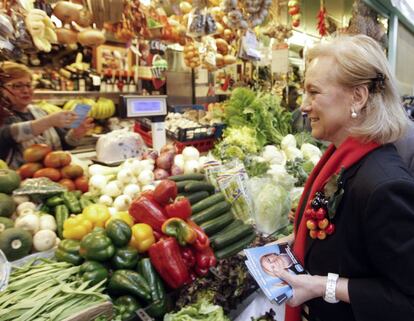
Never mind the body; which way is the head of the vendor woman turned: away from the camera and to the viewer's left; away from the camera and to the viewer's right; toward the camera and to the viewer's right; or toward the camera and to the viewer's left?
toward the camera and to the viewer's right

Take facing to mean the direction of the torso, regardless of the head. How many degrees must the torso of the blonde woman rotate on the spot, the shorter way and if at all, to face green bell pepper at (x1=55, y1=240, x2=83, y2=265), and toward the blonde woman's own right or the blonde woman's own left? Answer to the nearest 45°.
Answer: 0° — they already face it

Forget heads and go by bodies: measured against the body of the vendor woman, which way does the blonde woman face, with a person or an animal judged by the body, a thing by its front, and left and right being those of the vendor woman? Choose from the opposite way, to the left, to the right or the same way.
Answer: the opposite way

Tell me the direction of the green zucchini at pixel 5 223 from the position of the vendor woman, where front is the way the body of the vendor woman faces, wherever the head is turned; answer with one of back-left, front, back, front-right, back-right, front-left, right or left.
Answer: front-right

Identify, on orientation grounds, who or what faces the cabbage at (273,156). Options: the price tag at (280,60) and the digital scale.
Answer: the price tag

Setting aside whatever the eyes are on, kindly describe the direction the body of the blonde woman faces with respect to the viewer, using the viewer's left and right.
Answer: facing to the left of the viewer

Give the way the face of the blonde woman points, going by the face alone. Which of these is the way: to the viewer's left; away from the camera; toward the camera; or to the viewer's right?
to the viewer's left

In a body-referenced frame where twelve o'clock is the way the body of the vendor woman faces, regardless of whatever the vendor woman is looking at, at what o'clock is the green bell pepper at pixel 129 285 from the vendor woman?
The green bell pepper is roughly at 1 o'clock from the vendor woman.
